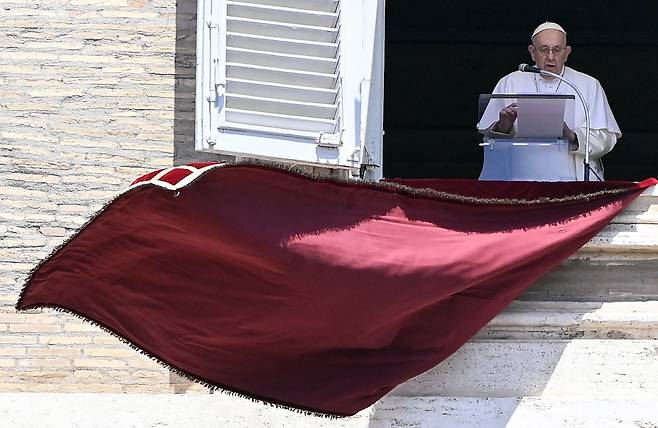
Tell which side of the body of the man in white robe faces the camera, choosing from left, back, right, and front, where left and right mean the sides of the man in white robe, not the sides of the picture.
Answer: front

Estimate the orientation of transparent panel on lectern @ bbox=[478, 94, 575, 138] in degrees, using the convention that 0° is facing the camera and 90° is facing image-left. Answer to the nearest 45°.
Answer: approximately 180°

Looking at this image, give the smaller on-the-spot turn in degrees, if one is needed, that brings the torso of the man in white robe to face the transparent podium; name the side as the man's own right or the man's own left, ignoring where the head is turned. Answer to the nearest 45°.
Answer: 0° — they already face it
